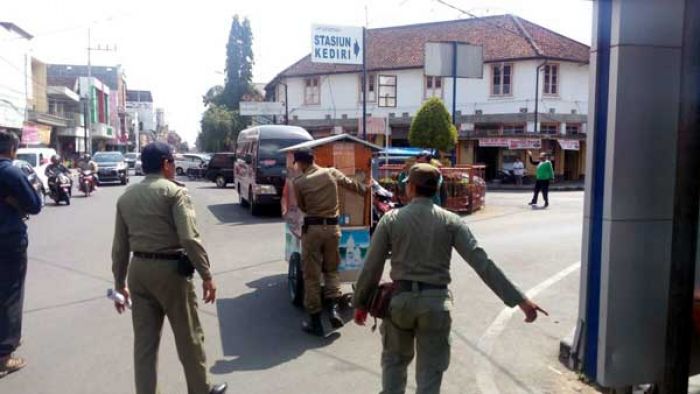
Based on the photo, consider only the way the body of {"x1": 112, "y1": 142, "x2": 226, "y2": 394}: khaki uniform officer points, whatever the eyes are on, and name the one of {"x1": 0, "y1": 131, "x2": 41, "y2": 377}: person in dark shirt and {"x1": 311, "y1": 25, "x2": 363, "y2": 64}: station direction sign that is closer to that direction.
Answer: the station direction sign

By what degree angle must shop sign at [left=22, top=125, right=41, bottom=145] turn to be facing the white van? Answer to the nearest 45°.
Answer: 0° — it already faces it

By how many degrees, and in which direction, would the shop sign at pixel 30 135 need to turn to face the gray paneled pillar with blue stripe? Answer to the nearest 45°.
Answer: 0° — it already faces it

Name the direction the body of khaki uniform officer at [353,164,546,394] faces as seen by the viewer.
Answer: away from the camera

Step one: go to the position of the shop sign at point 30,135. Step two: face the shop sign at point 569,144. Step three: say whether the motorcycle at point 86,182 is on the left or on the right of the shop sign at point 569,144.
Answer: right

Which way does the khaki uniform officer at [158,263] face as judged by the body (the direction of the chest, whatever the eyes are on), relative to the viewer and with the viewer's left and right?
facing away from the viewer and to the right of the viewer

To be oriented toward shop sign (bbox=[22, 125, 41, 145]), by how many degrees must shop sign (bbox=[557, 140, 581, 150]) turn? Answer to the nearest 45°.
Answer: approximately 90° to its right
